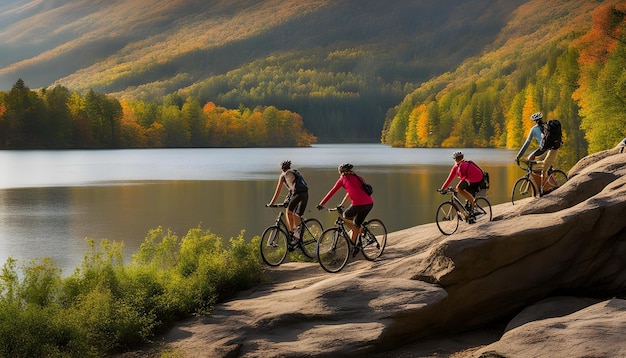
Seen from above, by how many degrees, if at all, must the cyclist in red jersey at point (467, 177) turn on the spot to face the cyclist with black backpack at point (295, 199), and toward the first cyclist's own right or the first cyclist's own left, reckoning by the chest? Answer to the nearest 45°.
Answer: approximately 45° to the first cyclist's own left

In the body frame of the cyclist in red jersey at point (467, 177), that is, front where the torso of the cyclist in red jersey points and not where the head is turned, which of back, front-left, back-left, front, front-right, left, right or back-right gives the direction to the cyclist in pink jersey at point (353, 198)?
front-left

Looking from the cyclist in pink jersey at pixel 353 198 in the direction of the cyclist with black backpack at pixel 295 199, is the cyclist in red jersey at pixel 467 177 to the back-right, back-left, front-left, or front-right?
back-right

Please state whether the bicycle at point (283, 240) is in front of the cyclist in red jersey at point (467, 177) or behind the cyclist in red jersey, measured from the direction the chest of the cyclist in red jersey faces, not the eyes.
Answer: in front

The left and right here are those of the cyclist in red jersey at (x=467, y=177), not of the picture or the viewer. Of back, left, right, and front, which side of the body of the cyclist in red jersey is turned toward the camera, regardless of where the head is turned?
left
